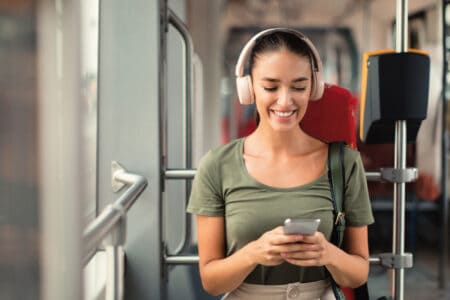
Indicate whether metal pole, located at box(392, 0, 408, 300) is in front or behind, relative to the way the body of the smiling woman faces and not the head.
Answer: behind

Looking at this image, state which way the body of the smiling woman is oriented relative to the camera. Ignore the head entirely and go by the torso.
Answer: toward the camera

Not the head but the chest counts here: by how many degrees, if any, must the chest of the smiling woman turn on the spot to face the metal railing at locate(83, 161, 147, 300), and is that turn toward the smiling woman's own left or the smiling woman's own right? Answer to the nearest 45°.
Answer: approximately 90° to the smiling woman's own right

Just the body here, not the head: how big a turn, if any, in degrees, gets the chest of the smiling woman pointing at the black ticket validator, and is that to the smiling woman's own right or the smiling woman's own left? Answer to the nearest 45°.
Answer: approximately 135° to the smiling woman's own left

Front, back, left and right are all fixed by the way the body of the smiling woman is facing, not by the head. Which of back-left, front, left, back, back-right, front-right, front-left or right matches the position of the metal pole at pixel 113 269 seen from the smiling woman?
right
